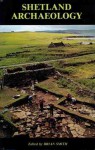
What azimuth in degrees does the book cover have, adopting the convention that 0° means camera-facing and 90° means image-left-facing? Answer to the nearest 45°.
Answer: approximately 0°
